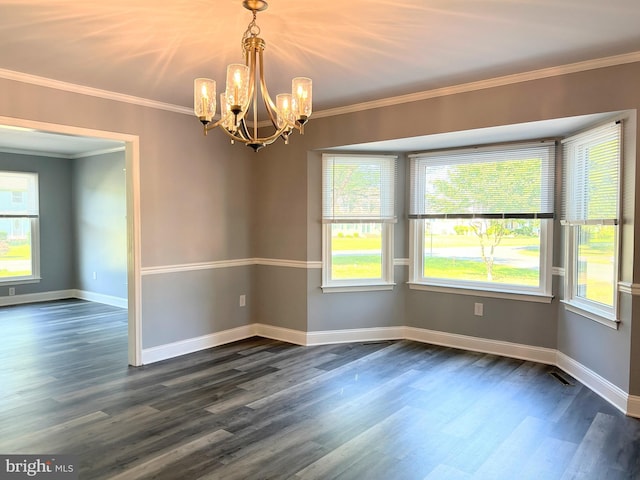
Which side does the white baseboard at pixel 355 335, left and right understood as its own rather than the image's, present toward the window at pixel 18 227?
right

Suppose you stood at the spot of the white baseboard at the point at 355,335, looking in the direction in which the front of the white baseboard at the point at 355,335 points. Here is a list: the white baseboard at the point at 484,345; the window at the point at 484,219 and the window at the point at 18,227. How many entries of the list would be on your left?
2

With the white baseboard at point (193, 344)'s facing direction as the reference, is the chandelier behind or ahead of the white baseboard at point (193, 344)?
ahead

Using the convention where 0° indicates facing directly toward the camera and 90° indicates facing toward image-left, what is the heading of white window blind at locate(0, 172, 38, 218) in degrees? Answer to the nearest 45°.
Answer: approximately 0°

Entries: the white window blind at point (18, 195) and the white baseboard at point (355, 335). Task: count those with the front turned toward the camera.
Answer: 2

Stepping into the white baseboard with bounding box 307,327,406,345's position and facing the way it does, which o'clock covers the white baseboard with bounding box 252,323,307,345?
the white baseboard with bounding box 252,323,307,345 is roughly at 3 o'clock from the white baseboard with bounding box 307,327,406,345.

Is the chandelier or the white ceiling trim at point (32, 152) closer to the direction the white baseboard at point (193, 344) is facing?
the chandelier

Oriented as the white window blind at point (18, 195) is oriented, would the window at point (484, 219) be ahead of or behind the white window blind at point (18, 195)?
ahead

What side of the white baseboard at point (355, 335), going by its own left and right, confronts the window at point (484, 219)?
left

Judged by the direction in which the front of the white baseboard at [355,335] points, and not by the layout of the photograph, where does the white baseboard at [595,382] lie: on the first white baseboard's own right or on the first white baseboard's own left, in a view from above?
on the first white baseboard's own left

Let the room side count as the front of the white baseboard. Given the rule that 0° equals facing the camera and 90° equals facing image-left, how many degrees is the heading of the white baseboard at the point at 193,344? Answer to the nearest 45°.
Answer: approximately 315°
